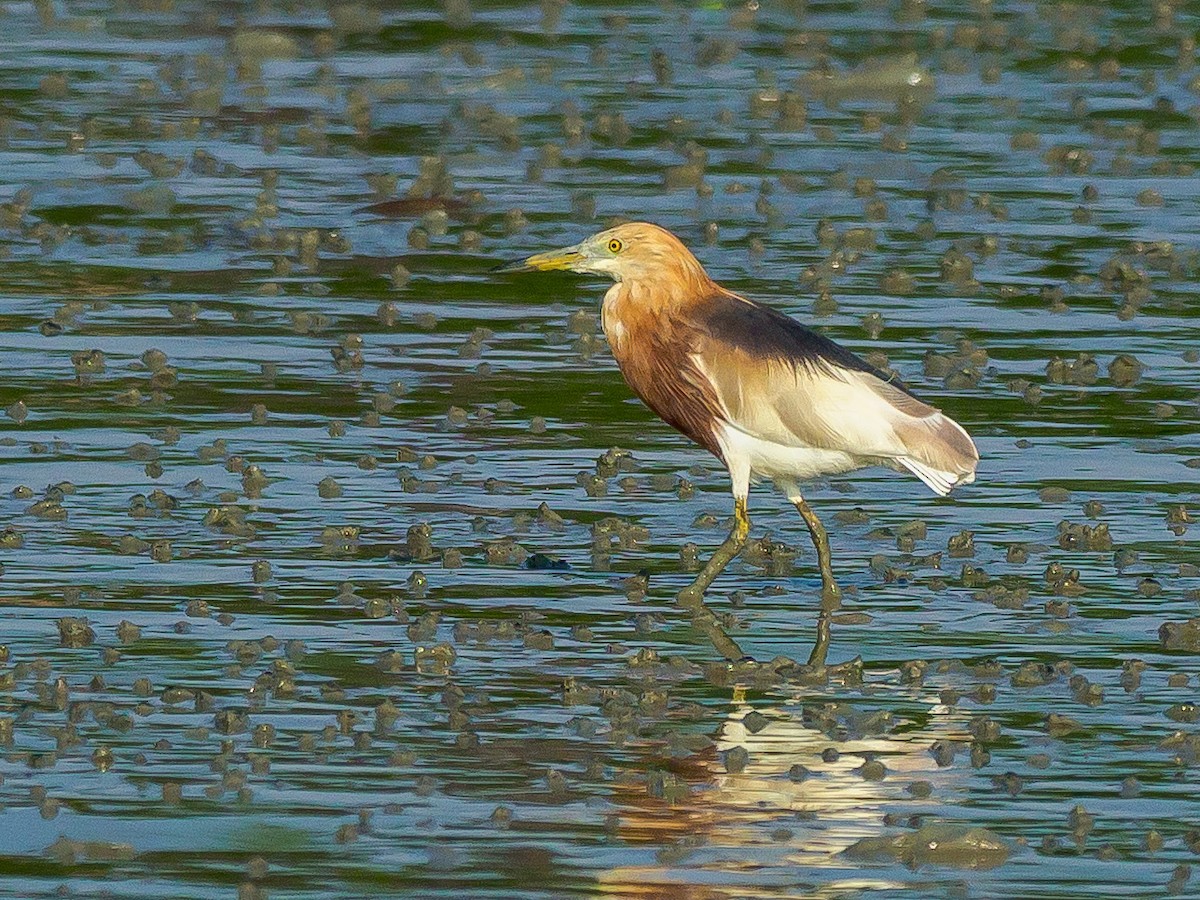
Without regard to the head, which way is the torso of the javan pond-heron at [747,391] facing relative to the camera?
to the viewer's left
